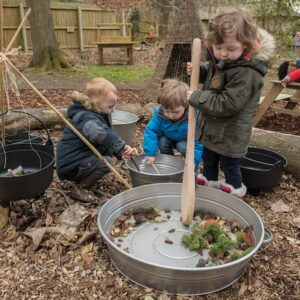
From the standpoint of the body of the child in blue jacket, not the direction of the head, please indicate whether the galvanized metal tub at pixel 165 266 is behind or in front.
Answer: in front

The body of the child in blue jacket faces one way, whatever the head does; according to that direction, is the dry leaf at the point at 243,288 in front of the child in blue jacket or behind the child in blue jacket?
in front

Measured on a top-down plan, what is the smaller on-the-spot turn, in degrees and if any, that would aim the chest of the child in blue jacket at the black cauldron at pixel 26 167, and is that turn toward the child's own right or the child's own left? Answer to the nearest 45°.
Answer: approximately 45° to the child's own right

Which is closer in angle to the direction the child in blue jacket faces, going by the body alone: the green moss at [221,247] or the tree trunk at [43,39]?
the green moss

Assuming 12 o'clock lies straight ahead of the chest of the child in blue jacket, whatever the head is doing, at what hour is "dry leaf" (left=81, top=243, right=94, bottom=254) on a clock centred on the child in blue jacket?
The dry leaf is roughly at 1 o'clock from the child in blue jacket.

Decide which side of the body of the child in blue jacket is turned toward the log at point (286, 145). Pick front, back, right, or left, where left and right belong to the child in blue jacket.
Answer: left

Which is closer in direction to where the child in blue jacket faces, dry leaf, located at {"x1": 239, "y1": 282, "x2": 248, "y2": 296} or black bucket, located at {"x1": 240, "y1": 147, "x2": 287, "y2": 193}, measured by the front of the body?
the dry leaf

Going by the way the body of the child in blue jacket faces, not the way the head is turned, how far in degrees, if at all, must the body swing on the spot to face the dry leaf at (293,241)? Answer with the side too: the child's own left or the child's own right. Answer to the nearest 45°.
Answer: approximately 45° to the child's own left

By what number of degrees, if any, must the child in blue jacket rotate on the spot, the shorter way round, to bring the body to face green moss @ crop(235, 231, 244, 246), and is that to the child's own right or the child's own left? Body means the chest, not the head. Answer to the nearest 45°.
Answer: approximately 45° to the child's own left

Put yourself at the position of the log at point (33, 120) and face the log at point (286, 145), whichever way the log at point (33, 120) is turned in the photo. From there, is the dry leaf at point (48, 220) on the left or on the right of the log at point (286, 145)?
right

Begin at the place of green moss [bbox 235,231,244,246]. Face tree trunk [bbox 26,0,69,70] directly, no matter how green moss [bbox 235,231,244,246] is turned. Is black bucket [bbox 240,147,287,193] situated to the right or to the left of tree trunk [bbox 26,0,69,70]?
right

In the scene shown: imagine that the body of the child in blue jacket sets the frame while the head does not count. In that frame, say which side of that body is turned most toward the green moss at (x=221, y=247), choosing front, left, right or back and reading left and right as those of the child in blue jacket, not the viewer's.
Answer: front

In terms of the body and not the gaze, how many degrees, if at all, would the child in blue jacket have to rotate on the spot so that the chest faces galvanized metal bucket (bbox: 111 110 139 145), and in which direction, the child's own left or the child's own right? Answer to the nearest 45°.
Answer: approximately 135° to the child's own right

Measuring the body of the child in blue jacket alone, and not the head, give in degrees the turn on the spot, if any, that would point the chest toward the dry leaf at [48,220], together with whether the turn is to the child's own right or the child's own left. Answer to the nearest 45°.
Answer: approximately 45° to the child's own right

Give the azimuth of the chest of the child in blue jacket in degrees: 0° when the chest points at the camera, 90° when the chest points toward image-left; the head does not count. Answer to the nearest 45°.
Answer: approximately 0°

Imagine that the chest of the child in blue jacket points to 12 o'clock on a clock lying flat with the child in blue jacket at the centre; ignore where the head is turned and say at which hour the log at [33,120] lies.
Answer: The log is roughly at 4 o'clock from the child in blue jacket.
